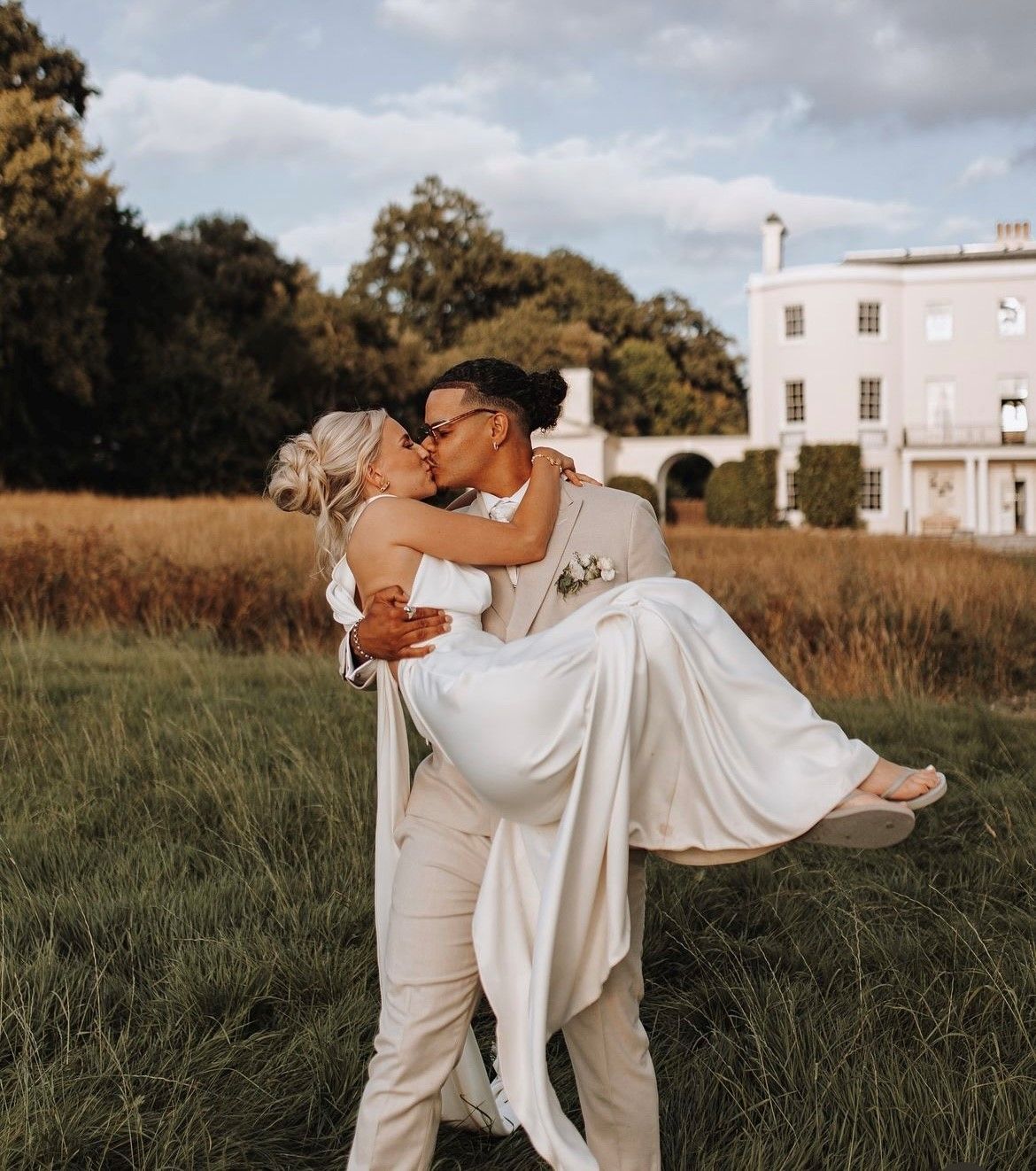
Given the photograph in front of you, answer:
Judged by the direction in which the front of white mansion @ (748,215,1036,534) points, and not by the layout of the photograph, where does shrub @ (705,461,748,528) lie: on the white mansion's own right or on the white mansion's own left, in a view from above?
on the white mansion's own right

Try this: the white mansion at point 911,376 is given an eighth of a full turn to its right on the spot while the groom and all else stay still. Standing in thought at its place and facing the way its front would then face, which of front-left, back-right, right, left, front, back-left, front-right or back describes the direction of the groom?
front-left

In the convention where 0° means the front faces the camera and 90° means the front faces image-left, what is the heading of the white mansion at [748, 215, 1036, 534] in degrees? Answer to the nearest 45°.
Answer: approximately 0°

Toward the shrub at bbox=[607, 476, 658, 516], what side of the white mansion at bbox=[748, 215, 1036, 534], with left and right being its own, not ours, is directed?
right

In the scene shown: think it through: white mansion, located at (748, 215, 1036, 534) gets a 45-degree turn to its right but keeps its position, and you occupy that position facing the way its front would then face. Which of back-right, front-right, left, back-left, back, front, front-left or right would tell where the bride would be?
front-left

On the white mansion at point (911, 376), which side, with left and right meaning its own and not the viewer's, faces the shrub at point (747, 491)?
right

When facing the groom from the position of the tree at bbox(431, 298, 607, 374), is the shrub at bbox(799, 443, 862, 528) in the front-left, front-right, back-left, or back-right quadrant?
front-left

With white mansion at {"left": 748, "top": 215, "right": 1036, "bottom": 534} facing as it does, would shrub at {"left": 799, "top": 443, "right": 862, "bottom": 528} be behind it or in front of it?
in front

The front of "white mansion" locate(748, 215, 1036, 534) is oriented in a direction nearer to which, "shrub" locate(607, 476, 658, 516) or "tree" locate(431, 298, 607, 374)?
the shrub

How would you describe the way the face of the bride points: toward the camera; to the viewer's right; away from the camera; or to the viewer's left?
to the viewer's right
